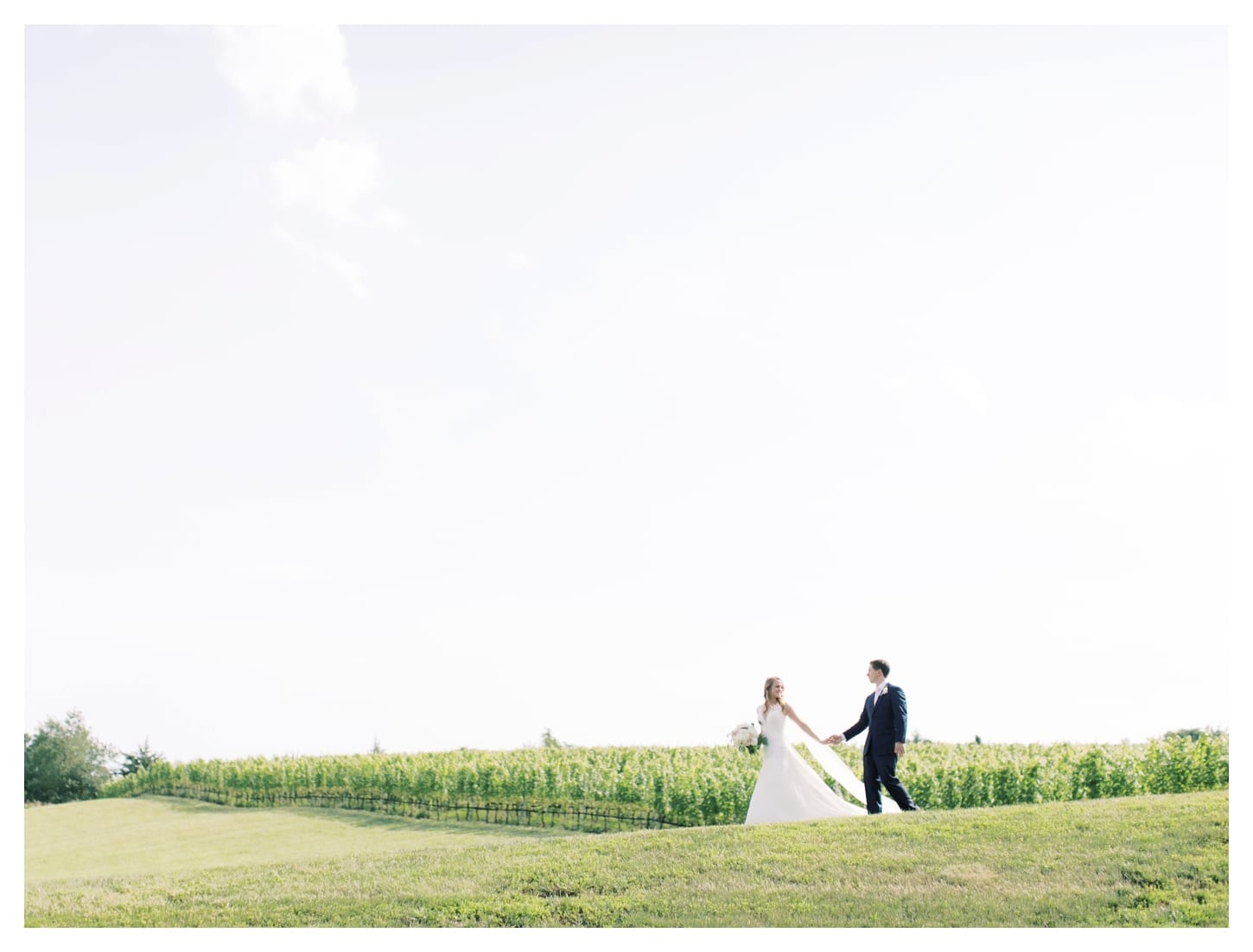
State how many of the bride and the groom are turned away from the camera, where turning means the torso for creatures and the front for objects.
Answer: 0

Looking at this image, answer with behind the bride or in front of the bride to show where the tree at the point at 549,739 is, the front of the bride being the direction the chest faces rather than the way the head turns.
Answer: behind

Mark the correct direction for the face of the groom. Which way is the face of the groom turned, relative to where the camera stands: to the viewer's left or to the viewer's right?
to the viewer's left

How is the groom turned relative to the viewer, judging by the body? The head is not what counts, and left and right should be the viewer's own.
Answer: facing the viewer and to the left of the viewer

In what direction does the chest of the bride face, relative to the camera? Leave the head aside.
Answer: toward the camera

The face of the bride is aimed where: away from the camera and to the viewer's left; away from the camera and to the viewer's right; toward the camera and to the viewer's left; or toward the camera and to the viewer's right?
toward the camera and to the viewer's right
